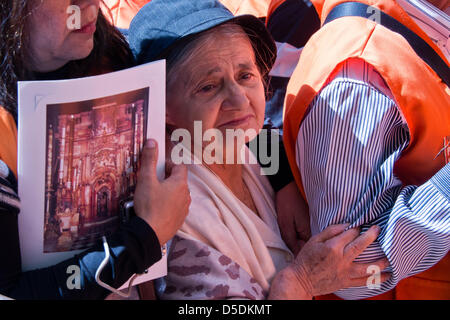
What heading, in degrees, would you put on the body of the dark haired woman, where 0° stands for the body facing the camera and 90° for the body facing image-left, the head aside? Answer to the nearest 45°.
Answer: approximately 315°

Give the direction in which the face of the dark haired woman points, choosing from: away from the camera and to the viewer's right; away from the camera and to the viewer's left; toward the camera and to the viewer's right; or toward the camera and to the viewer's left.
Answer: toward the camera and to the viewer's right
